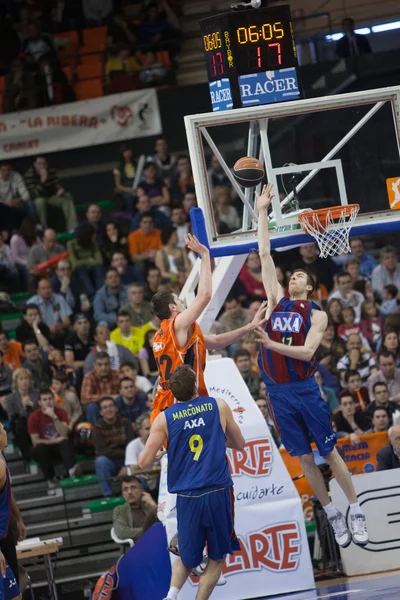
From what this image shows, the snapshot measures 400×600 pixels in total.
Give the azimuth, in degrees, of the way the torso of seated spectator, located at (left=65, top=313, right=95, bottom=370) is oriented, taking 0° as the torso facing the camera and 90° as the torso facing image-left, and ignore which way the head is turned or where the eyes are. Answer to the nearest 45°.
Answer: approximately 315°

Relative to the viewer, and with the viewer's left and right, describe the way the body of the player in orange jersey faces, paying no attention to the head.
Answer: facing away from the viewer and to the right of the viewer

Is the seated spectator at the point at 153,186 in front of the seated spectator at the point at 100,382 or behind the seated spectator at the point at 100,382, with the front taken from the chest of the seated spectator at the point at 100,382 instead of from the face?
behind

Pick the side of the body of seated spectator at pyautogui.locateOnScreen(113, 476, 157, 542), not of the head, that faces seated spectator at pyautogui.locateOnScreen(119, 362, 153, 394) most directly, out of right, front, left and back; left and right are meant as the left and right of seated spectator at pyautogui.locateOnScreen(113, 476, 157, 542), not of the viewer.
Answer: back

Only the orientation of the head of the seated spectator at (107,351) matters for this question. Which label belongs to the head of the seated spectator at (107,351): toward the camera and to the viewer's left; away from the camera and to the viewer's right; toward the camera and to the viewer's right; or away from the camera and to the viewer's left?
toward the camera and to the viewer's right

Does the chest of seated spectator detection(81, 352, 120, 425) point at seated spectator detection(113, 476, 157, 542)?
yes

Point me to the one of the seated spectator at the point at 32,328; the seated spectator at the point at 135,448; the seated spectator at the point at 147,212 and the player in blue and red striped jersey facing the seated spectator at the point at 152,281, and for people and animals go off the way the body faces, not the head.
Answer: the seated spectator at the point at 147,212

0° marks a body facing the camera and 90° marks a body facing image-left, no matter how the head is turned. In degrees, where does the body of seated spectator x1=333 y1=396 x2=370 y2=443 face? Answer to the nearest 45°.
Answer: approximately 0°
